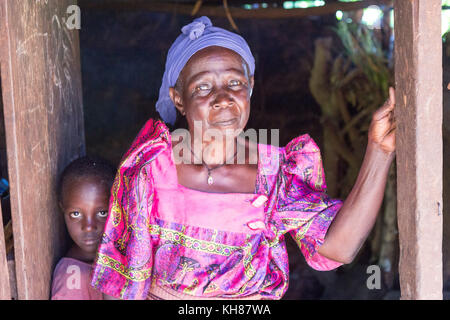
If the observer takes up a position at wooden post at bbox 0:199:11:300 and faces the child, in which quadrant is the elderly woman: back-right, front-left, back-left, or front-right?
front-right

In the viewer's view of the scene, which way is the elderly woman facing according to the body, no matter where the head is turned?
toward the camera

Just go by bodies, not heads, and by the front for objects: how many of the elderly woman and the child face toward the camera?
2

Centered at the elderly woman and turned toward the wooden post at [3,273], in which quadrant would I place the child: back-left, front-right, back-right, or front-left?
front-right

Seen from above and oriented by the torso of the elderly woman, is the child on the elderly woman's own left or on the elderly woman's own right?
on the elderly woman's own right

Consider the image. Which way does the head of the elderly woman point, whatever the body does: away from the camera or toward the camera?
toward the camera

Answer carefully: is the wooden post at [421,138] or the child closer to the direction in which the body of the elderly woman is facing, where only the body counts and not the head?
the wooden post

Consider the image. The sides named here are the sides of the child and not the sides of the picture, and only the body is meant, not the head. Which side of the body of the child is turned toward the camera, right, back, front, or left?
front

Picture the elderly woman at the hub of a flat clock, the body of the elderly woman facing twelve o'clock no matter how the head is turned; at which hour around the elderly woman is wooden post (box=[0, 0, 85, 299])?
The wooden post is roughly at 3 o'clock from the elderly woman.

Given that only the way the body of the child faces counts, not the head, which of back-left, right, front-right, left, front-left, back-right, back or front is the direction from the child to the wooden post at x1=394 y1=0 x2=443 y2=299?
front-left

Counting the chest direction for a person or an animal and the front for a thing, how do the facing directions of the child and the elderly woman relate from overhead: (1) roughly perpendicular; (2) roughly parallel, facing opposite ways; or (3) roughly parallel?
roughly parallel
